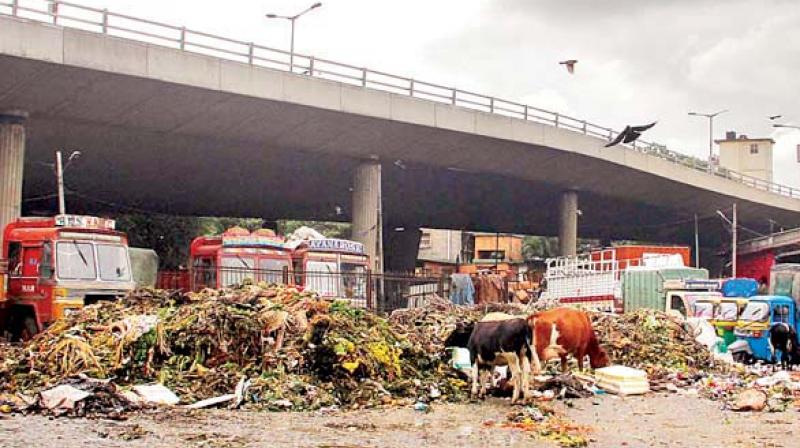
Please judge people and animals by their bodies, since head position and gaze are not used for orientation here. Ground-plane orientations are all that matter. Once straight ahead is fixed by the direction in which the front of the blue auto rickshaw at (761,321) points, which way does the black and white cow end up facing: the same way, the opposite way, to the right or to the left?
to the right

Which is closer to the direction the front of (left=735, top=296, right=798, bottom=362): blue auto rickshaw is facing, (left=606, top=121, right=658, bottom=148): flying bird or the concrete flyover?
the concrete flyover

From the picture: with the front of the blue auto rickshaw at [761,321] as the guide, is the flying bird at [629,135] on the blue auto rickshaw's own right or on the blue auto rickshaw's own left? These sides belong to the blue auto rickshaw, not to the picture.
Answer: on the blue auto rickshaw's own right

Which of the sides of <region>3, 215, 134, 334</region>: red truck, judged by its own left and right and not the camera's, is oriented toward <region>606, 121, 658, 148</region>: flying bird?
left

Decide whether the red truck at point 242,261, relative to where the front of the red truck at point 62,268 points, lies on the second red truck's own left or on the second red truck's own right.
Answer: on the second red truck's own left

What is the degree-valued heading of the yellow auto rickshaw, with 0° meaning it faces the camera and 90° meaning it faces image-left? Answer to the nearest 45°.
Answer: approximately 45°

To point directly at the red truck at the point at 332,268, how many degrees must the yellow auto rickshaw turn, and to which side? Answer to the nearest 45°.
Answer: approximately 45° to its right

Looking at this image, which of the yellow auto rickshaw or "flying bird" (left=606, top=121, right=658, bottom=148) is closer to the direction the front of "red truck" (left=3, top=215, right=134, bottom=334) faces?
the yellow auto rickshaw

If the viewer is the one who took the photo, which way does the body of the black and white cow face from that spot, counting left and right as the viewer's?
facing away from the viewer and to the left of the viewer

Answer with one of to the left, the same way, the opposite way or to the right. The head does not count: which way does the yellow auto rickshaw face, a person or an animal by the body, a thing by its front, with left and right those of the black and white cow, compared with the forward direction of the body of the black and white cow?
to the left

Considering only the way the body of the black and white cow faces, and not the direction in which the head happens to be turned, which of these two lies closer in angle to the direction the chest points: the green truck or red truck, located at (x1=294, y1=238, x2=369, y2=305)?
the red truck
